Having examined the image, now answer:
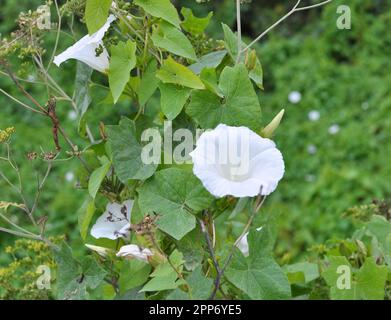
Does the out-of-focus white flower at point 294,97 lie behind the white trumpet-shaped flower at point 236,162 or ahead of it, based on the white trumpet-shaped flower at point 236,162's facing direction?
behind

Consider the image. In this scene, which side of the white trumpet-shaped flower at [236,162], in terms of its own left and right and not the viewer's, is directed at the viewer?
front

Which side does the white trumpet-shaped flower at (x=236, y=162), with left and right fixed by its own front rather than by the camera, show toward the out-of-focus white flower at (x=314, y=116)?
back
